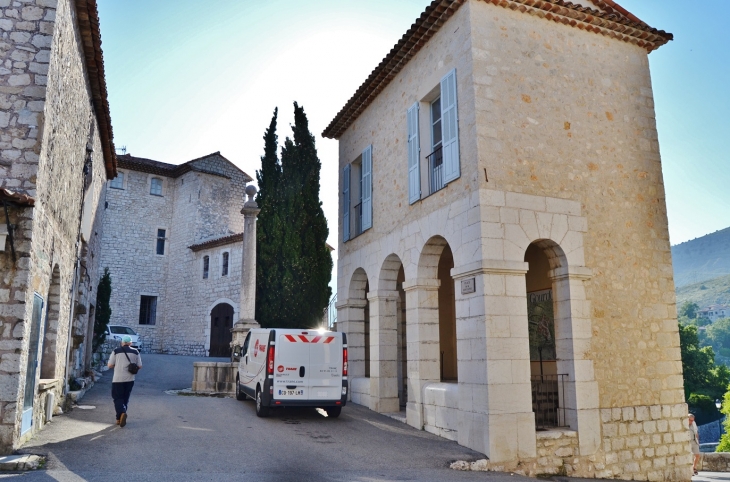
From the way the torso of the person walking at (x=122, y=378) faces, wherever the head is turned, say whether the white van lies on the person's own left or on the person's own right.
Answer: on the person's own right

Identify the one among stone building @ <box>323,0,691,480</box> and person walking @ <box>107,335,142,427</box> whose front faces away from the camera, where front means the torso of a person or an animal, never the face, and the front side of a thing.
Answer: the person walking

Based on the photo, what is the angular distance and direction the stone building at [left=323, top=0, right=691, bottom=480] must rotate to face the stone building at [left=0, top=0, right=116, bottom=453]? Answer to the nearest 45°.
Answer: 0° — it already faces it

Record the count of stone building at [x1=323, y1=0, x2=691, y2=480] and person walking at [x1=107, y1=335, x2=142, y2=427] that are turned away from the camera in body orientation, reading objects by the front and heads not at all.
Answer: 1

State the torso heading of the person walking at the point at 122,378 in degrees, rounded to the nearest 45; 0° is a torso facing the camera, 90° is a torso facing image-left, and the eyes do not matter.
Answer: approximately 180°

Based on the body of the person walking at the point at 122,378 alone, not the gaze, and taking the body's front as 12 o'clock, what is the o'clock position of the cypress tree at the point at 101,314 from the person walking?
The cypress tree is roughly at 12 o'clock from the person walking.

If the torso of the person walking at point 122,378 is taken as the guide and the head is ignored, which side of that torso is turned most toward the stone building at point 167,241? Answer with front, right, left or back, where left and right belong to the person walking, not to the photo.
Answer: front

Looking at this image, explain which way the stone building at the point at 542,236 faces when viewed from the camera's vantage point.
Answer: facing the viewer and to the left of the viewer

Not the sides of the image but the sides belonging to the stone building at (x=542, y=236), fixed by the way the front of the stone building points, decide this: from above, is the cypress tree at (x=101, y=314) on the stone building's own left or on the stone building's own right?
on the stone building's own right

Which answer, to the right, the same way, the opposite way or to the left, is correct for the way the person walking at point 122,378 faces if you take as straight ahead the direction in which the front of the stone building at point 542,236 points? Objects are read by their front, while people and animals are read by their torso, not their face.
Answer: to the right

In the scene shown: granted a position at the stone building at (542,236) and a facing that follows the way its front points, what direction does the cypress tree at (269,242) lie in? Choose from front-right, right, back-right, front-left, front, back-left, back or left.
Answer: right

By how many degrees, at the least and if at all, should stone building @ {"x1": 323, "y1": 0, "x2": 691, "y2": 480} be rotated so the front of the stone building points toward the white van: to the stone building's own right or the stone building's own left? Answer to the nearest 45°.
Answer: approximately 45° to the stone building's own right

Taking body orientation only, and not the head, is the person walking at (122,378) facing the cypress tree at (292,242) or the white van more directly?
the cypress tree

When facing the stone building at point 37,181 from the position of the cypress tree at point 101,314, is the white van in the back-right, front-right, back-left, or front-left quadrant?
front-left

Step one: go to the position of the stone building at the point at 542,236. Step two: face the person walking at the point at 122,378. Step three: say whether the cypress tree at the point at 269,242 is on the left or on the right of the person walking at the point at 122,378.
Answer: right
